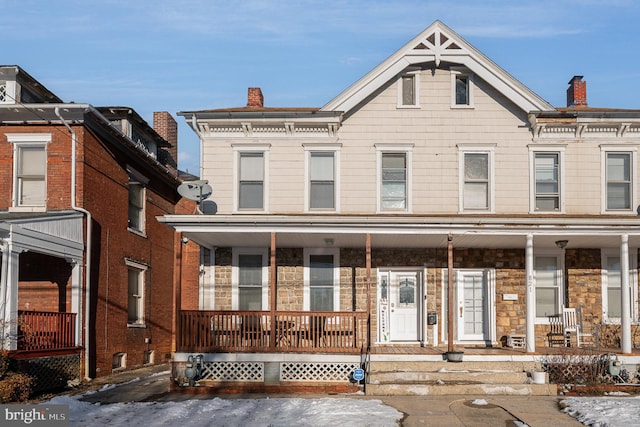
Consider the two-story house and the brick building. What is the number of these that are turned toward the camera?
2

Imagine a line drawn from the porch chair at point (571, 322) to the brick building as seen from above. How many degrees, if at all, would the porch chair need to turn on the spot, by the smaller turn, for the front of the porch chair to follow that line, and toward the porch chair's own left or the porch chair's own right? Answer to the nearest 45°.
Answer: approximately 135° to the porch chair's own right

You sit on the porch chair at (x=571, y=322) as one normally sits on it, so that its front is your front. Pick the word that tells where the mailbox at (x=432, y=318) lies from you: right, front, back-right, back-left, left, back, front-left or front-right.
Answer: back-right

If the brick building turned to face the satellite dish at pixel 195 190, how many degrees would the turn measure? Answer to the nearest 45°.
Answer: approximately 90° to its left

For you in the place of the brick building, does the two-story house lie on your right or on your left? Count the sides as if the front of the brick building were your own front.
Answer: on your left

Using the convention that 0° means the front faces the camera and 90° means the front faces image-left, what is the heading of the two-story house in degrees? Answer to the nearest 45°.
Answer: approximately 0°

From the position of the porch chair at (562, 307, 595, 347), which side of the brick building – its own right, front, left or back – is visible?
left

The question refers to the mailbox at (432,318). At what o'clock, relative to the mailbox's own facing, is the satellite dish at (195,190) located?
The satellite dish is roughly at 2 o'clock from the mailbox.
